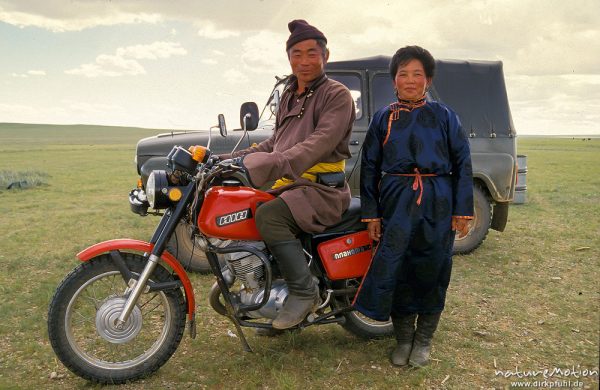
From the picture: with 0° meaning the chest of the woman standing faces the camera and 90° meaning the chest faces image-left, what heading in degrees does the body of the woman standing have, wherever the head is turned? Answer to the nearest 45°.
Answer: approximately 0°

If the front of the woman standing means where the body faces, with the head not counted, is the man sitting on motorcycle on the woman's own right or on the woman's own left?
on the woman's own right

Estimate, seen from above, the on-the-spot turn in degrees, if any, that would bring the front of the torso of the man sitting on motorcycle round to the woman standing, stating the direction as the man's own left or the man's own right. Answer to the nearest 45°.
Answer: approximately 135° to the man's own left

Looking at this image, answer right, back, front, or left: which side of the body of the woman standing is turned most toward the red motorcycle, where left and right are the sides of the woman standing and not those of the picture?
right

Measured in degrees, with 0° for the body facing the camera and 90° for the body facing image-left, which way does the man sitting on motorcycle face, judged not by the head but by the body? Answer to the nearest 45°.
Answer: approximately 45°
